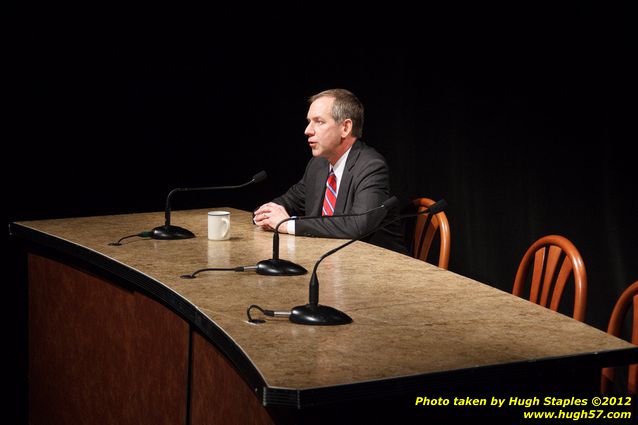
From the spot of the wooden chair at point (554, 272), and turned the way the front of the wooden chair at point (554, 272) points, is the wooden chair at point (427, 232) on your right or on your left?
on your right

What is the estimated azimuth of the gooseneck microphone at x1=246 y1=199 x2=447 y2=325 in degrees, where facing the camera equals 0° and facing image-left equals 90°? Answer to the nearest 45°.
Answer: approximately 270°

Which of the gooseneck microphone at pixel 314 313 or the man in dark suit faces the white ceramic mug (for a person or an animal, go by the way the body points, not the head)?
the man in dark suit

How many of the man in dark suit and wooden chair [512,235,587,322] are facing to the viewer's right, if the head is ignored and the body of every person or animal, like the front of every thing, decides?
0

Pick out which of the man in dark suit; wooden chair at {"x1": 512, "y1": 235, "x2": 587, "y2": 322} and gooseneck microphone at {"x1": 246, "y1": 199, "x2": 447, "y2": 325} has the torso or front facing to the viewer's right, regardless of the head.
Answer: the gooseneck microphone

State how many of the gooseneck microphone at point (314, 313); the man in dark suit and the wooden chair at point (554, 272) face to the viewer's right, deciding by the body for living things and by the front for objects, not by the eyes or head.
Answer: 1

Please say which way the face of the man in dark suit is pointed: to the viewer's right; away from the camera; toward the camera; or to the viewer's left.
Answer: to the viewer's left

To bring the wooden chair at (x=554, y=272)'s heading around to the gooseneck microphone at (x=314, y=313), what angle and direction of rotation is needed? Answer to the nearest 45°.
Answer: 0° — it already faces it

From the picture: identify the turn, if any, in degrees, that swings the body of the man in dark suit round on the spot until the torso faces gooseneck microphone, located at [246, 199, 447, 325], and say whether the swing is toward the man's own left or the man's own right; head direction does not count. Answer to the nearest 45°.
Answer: approximately 45° to the man's own left

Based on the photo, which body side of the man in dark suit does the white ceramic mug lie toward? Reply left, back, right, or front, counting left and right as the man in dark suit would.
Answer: front

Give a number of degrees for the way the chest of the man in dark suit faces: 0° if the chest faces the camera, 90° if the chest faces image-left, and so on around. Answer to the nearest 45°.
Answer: approximately 45°

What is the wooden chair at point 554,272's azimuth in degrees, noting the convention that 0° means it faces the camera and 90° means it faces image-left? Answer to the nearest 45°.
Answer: approximately 45°

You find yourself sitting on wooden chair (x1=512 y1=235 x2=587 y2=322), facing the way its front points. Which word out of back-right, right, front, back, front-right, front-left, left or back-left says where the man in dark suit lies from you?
right
